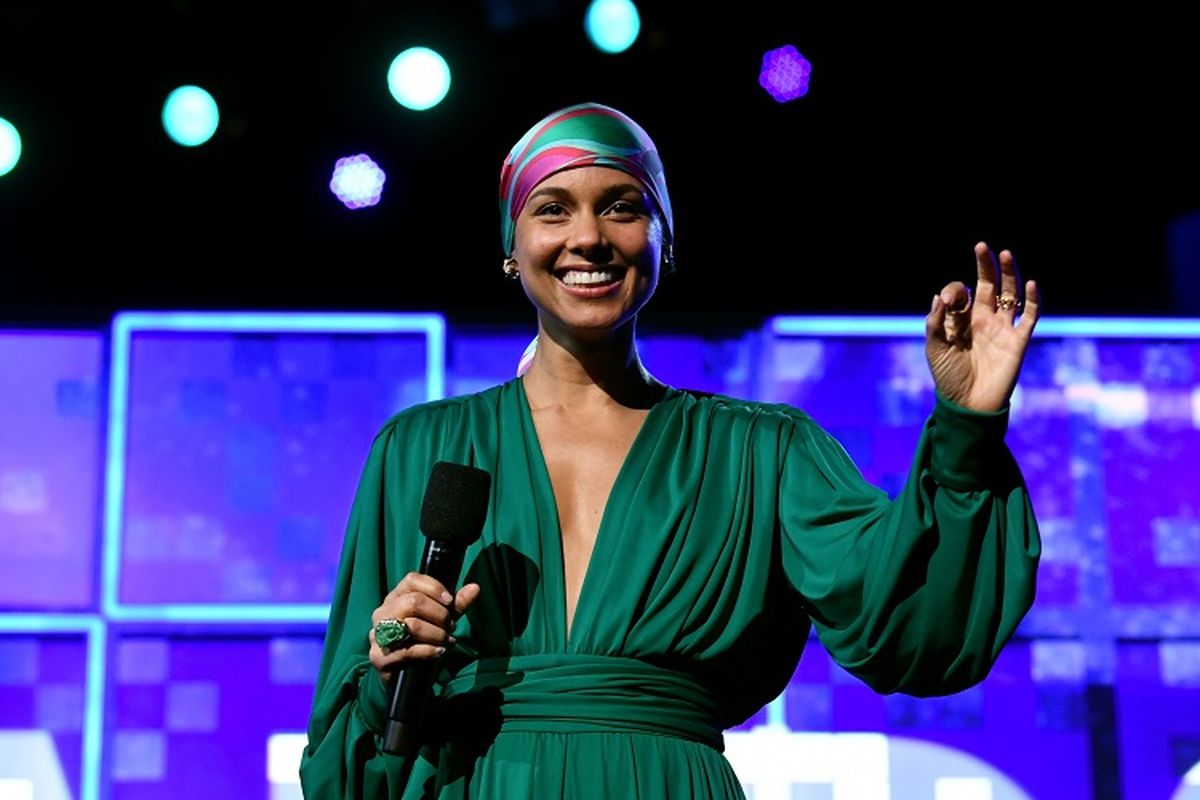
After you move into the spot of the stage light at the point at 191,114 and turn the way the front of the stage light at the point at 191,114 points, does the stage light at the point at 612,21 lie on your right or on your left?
on your left

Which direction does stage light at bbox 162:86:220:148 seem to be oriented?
toward the camera

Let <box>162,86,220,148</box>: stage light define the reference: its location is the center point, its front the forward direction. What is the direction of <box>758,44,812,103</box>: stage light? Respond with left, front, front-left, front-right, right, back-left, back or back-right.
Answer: left

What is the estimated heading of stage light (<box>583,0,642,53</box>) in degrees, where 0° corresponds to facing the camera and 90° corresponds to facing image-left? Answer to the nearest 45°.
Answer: approximately 0°

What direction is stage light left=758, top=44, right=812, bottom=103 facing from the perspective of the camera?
toward the camera

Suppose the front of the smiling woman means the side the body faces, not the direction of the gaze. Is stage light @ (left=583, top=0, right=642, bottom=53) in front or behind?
behind

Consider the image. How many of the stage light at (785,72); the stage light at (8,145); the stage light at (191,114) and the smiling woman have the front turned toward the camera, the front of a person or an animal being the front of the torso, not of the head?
4
